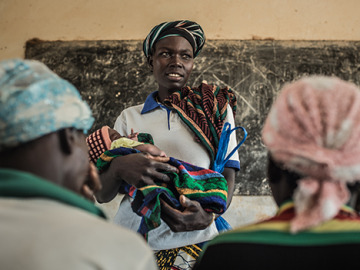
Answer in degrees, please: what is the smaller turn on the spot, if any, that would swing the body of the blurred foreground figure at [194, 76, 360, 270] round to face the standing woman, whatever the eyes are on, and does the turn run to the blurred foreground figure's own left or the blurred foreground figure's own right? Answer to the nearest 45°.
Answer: approximately 45° to the blurred foreground figure's own left

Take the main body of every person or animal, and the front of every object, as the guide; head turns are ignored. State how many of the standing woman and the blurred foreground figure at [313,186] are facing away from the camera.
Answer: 1

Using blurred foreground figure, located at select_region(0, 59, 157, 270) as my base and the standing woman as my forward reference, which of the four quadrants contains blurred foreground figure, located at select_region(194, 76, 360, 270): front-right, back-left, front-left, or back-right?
front-right

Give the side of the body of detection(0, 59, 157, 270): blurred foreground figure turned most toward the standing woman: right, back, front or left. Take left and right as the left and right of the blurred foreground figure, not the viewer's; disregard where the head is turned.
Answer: front

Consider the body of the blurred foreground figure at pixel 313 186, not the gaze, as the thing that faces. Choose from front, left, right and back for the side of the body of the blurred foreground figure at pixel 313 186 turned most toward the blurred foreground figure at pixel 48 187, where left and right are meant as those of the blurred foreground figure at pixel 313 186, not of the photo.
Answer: left

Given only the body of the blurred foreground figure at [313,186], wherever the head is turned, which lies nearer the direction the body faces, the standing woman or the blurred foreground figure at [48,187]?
the standing woman

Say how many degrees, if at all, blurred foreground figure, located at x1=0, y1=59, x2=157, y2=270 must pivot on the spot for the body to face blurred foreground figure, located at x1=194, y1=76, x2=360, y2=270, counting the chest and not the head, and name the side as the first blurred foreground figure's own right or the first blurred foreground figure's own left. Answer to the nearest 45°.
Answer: approximately 45° to the first blurred foreground figure's own right

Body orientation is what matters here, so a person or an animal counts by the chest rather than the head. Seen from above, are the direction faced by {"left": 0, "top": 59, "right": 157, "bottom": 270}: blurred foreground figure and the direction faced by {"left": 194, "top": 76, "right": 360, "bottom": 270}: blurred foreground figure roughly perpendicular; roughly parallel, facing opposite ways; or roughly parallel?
roughly parallel

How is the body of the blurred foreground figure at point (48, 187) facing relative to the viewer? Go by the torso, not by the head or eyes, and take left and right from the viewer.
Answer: facing away from the viewer and to the right of the viewer

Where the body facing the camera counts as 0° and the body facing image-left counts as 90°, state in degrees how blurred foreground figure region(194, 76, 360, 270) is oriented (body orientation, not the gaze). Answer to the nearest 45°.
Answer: approximately 180°

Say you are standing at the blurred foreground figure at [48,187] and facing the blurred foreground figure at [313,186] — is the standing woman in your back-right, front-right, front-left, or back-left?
front-left

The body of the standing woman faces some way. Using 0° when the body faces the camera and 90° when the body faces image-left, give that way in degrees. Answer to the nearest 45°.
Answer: approximately 0°

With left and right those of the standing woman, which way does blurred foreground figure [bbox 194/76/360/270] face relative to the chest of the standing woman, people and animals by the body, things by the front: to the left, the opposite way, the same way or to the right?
the opposite way

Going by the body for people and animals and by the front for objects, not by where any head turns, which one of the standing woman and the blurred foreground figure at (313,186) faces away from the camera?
the blurred foreground figure
